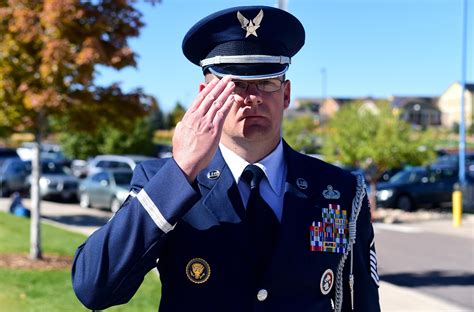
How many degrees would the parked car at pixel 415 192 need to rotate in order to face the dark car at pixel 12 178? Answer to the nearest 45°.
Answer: approximately 45° to its right

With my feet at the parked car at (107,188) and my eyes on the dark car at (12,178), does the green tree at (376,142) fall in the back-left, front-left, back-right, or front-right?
back-right

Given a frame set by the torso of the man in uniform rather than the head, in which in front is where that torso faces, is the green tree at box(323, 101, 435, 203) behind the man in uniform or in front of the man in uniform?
behind

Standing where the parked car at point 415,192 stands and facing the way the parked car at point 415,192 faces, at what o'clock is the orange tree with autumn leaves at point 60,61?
The orange tree with autumn leaves is roughly at 11 o'clock from the parked car.

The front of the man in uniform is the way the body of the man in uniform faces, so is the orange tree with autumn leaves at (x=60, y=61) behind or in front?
behind

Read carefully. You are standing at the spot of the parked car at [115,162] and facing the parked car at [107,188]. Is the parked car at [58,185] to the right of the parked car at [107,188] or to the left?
right

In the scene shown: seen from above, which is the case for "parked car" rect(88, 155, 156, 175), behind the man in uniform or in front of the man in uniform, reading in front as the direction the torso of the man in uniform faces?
behind

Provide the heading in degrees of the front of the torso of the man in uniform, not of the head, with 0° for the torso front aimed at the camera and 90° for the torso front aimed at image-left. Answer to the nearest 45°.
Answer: approximately 0°
